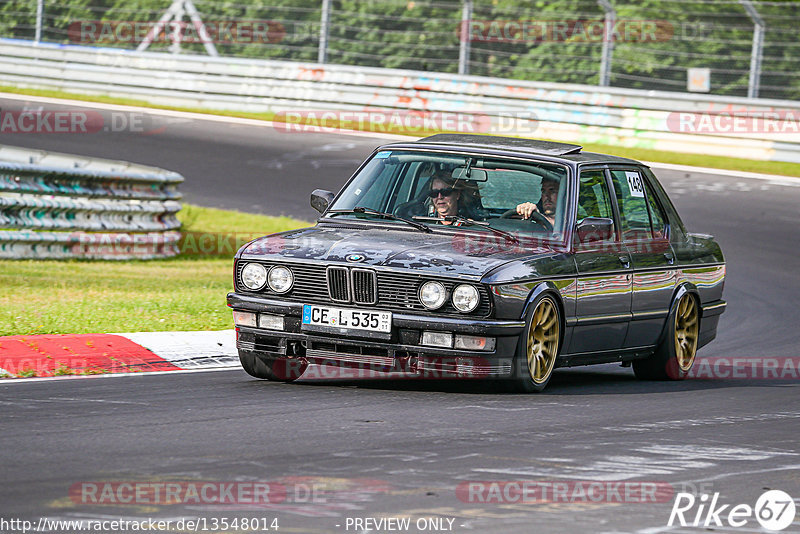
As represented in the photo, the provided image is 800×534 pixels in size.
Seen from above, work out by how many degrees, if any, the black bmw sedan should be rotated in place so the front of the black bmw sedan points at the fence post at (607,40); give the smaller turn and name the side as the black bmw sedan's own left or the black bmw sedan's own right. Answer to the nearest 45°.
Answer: approximately 135° to the black bmw sedan's own right

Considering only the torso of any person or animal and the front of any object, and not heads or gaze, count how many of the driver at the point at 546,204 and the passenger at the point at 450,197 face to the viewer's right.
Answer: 0

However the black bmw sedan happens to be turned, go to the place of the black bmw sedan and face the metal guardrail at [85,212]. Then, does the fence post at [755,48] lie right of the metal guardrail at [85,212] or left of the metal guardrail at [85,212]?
right

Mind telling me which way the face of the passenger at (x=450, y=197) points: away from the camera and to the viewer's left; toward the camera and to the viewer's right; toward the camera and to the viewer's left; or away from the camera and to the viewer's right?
toward the camera and to the viewer's left

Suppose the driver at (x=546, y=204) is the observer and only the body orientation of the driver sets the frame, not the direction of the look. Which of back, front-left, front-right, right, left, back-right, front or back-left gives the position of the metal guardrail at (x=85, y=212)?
right

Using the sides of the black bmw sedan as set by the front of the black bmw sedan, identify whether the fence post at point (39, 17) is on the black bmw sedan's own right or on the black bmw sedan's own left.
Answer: on the black bmw sedan's own right

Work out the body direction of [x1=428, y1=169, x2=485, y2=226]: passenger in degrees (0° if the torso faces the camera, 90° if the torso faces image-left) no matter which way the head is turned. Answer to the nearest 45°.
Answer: approximately 45°

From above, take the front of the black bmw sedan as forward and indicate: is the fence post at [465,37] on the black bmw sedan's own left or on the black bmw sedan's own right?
on the black bmw sedan's own right

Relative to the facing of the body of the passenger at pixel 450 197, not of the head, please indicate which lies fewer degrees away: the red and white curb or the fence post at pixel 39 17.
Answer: the red and white curb

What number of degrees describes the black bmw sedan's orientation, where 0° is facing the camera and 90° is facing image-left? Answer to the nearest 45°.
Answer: approximately 45°
